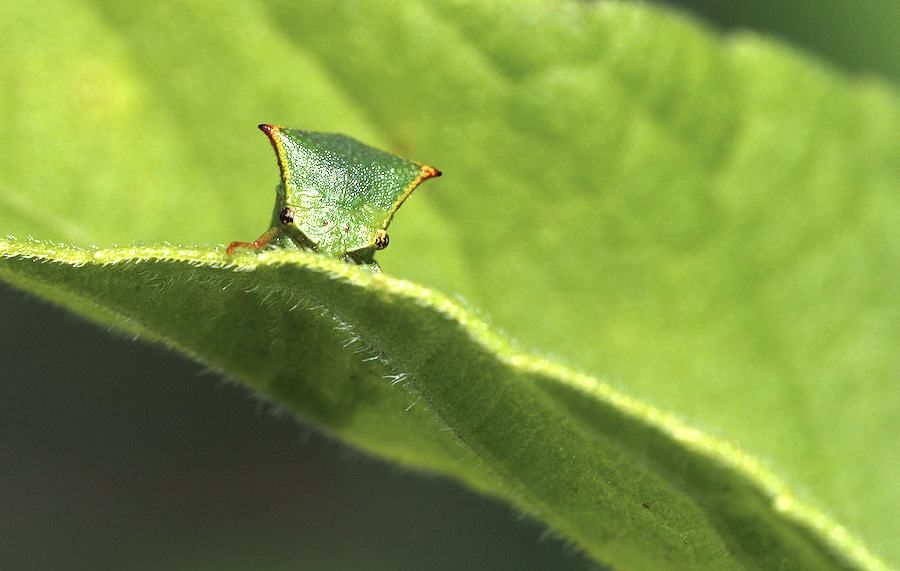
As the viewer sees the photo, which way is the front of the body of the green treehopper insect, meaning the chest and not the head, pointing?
toward the camera
